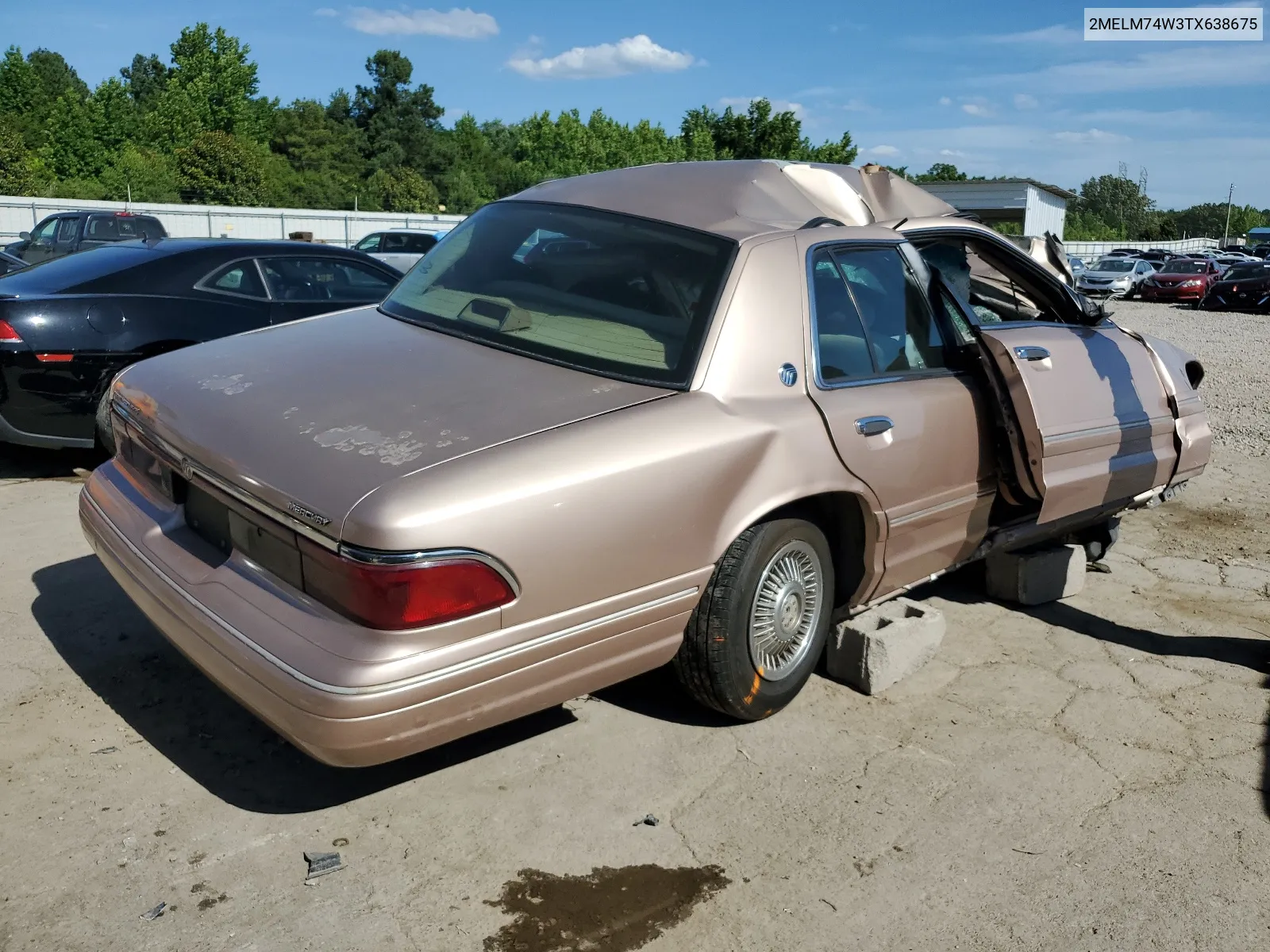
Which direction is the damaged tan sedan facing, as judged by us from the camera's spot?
facing away from the viewer and to the right of the viewer

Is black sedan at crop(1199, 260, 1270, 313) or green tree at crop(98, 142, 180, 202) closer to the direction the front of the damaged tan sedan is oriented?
the black sedan

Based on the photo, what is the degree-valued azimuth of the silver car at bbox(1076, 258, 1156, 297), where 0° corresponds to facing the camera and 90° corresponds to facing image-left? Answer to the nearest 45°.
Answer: approximately 45°

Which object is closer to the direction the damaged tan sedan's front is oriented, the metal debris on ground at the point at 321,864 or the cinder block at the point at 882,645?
the cinder block

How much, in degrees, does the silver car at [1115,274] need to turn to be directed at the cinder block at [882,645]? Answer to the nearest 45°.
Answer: approximately 45° to its left

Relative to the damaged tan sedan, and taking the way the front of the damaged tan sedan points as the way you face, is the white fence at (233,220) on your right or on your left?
on your left

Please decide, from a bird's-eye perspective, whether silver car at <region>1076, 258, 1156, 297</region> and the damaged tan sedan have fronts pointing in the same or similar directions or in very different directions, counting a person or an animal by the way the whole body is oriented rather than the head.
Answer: very different directions
